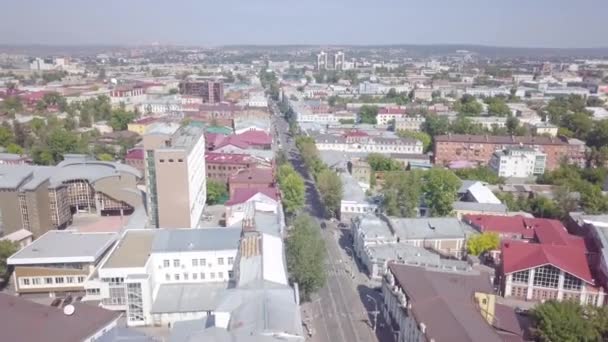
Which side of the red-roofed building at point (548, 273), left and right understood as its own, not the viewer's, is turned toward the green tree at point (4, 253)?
right

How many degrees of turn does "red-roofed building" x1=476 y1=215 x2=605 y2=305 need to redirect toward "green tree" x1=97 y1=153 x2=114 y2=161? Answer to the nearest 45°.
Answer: approximately 90° to its right

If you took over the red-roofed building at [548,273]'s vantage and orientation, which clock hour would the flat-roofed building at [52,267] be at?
The flat-roofed building is roughly at 2 o'clock from the red-roofed building.

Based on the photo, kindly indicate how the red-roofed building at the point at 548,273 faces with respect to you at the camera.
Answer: facing the viewer

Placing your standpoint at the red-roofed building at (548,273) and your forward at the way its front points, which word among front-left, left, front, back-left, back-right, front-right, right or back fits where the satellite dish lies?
front-right

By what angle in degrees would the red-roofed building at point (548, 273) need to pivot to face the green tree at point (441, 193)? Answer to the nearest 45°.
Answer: approximately 135° to its right

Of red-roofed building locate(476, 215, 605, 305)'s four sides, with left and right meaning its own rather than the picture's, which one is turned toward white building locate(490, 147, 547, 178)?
back

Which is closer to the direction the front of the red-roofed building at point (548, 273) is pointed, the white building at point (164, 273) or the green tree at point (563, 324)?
the green tree

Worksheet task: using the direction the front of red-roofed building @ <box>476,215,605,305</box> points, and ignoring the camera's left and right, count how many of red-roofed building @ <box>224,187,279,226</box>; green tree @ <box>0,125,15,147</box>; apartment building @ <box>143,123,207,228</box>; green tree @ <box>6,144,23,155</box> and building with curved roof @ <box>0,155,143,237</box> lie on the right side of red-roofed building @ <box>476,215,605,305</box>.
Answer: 5

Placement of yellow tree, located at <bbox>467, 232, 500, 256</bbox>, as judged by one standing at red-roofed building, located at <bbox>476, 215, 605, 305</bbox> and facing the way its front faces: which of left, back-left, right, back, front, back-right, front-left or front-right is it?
back-right

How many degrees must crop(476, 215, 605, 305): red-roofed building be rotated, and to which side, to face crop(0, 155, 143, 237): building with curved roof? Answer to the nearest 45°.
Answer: approximately 90° to its right

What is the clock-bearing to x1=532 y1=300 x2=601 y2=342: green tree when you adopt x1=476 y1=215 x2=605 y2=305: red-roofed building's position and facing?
The green tree is roughly at 12 o'clock from the red-roofed building.

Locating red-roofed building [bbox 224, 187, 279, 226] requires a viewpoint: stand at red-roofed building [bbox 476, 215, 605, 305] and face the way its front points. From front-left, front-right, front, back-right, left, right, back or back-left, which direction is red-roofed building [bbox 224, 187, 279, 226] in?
right

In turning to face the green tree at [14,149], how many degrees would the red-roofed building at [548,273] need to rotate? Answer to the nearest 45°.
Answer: approximately 90° to its right

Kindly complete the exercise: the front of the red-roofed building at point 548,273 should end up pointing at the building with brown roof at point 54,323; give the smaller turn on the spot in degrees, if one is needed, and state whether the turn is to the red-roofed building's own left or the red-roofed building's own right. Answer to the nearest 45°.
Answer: approximately 45° to the red-roofed building's own right

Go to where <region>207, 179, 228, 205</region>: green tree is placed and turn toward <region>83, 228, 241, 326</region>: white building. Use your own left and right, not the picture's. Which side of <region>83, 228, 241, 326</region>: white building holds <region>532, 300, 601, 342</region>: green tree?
left

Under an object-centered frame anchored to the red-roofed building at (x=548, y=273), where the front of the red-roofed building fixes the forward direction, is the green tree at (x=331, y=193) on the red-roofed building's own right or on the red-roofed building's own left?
on the red-roofed building's own right
